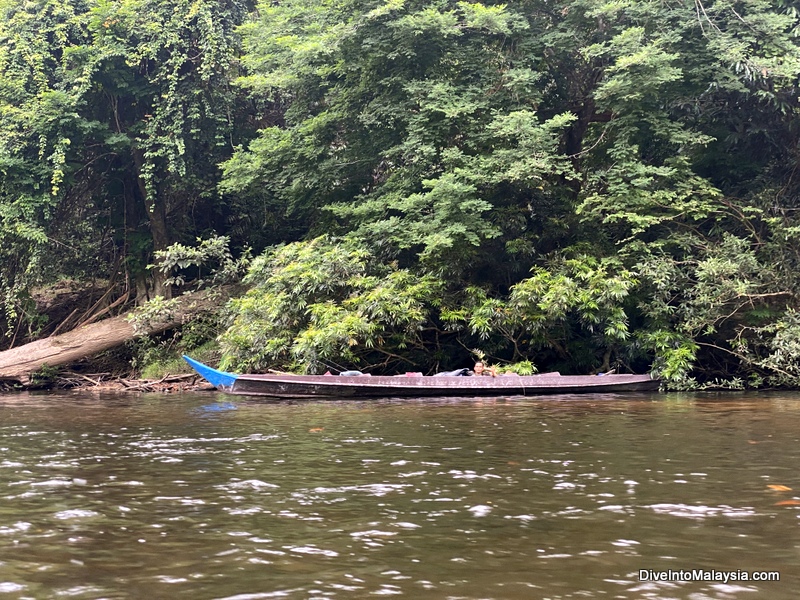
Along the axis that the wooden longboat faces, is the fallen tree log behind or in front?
in front

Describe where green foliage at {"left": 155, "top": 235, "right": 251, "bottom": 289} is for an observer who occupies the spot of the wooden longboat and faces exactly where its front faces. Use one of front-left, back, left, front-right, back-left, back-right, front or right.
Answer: front-right

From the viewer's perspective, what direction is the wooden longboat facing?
to the viewer's left

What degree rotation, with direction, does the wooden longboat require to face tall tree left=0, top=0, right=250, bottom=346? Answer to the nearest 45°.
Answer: approximately 45° to its right
